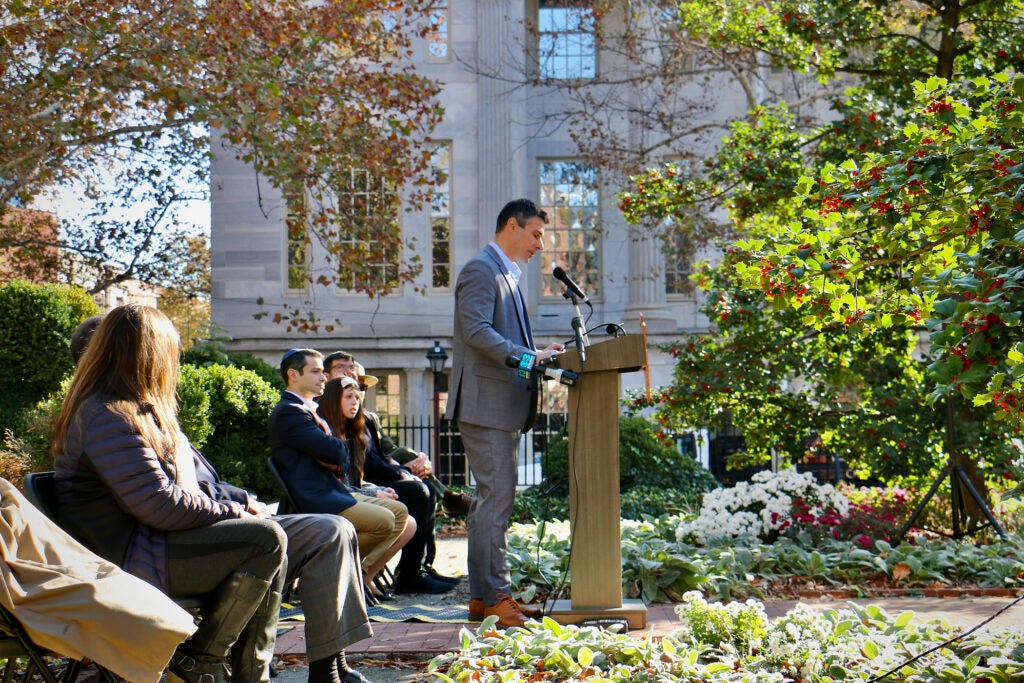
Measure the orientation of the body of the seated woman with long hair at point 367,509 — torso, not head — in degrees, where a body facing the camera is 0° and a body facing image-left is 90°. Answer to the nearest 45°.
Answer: approximately 270°

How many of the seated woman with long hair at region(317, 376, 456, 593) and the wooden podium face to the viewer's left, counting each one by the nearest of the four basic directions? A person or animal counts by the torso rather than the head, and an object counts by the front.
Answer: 0

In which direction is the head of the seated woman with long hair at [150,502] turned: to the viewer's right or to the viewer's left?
to the viewer's right

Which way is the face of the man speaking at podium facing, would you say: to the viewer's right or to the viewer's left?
to the viewer's right

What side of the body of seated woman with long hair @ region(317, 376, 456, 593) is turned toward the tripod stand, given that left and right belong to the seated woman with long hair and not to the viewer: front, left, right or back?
front

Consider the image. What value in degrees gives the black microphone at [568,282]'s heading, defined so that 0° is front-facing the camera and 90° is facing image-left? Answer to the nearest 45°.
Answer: approximately 90°

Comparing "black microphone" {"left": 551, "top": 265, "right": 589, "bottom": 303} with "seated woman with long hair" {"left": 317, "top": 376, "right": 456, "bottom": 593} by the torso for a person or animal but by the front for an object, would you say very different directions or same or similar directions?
very different directions

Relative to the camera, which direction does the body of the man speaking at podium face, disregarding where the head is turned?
to the viewer's right

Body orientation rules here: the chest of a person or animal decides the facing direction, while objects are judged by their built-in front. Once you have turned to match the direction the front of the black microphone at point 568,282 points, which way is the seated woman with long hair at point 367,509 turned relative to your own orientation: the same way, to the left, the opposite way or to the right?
the opposite way

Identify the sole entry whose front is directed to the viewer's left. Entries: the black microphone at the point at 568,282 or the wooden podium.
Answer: the black microphone

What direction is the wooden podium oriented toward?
to the viewer's right
